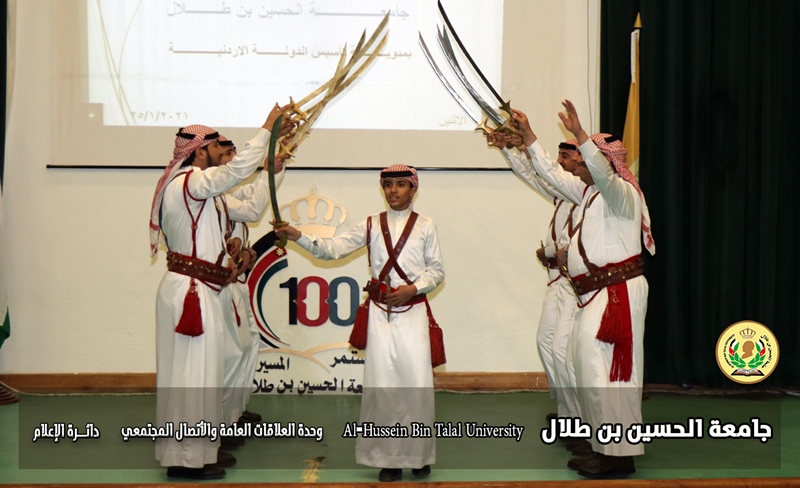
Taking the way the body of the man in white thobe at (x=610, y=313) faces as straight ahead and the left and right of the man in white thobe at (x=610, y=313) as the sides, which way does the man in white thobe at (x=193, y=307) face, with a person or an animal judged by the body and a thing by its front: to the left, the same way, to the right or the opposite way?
the opposite way

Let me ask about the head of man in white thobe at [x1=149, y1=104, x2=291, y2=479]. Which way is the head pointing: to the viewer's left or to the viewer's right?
to the viewer's right

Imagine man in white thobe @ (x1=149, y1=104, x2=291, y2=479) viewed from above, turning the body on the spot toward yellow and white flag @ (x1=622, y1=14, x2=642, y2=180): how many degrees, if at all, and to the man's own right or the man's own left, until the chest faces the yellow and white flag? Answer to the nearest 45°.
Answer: approximately 45° to the man's own left

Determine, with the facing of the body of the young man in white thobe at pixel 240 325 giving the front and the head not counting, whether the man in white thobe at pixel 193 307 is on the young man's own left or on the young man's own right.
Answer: on the young man's own right

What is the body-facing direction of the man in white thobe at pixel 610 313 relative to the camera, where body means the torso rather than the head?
to the viewer's left

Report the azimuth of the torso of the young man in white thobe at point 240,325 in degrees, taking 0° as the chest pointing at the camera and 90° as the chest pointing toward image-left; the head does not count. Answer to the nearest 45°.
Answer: approximately 270°

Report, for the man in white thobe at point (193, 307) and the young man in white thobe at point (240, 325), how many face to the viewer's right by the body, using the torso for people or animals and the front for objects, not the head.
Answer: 2

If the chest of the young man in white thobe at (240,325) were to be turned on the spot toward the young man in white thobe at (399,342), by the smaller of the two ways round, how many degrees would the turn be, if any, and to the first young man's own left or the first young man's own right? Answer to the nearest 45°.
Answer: approximately 45° to the first young man's own right

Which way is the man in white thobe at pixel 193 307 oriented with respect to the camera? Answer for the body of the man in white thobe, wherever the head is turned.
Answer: to the viewer's right

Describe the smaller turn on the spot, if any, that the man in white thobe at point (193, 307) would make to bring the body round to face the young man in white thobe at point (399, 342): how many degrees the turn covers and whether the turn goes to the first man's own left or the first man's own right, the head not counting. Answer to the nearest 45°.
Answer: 0° — they already face them

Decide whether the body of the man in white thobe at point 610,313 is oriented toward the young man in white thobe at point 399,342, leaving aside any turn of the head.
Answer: yes

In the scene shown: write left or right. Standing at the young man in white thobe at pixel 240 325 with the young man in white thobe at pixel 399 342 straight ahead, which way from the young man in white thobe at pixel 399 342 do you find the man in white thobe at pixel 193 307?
right

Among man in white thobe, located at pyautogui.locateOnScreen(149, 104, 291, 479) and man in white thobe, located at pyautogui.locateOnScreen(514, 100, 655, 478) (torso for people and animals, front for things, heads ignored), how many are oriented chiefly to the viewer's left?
1

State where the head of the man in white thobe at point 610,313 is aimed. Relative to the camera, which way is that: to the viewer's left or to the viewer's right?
to the viewer's left
